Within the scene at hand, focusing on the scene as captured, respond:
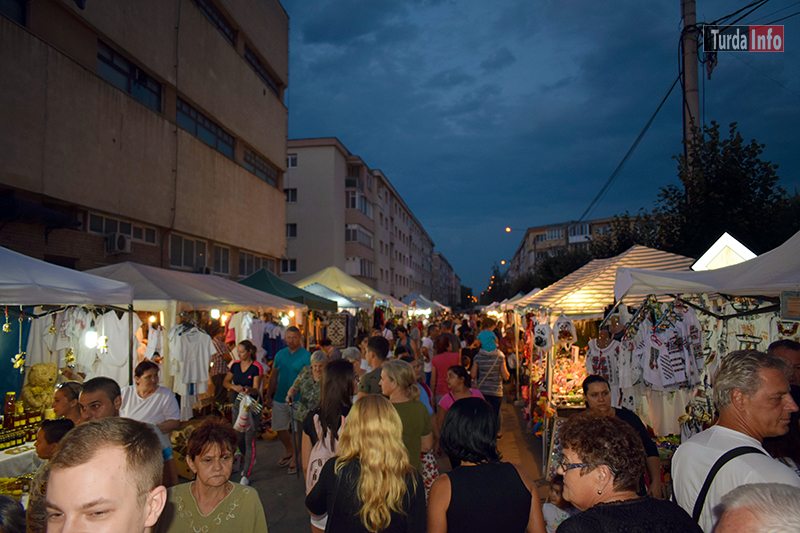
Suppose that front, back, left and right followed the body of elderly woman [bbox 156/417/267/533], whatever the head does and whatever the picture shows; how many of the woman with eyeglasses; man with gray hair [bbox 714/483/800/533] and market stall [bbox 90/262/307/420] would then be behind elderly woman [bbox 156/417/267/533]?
1

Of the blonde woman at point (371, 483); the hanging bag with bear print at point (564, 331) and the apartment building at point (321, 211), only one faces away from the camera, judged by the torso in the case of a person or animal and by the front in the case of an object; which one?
the blonde woman

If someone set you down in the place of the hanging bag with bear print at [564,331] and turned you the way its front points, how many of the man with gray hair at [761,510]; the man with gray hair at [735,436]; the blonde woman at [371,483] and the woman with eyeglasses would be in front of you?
4

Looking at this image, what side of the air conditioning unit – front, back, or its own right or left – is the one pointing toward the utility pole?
front

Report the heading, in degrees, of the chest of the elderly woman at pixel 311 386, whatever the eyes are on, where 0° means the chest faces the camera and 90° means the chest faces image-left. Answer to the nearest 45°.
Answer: approximately 0°

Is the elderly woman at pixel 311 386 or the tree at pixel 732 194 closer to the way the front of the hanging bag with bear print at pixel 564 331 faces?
the elderly woman

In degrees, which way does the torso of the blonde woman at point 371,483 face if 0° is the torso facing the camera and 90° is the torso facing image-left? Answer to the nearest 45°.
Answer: approximately 180°

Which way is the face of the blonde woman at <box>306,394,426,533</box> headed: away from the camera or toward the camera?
away from the camera

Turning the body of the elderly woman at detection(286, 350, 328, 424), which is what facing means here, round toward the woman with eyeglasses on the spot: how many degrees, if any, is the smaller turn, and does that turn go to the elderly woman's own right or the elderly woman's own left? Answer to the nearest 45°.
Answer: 0° — they already face them

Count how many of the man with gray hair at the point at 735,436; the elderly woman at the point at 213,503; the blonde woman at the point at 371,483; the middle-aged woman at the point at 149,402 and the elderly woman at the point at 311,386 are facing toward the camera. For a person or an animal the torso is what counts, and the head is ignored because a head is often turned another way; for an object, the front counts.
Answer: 3

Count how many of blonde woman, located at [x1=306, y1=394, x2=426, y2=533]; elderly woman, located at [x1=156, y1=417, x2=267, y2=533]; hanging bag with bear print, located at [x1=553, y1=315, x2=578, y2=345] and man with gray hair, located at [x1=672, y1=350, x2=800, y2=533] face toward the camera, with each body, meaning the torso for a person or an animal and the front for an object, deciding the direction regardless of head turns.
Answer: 2

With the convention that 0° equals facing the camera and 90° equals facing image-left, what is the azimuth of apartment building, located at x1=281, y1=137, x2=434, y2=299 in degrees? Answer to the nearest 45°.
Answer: approximately 315°
